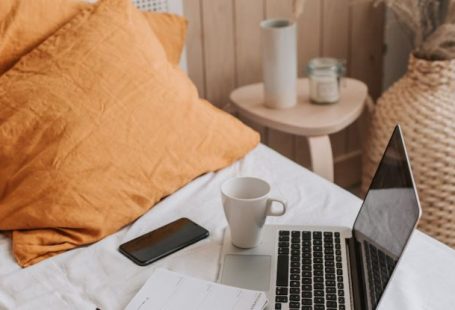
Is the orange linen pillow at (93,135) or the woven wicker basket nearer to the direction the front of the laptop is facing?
the orange linen pillow

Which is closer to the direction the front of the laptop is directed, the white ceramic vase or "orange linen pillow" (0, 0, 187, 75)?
the orange linen pillow

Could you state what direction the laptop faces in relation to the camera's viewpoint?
facing to the left of the viewer

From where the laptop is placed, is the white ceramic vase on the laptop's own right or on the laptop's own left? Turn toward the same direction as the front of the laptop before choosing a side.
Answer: on the laptop's own right

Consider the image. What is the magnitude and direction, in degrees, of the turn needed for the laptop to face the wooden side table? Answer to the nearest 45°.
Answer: approximately 90° to its right

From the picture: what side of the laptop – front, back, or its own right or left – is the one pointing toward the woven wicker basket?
right

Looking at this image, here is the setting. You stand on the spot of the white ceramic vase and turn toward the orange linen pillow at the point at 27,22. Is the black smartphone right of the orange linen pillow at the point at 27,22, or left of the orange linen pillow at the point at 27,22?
left

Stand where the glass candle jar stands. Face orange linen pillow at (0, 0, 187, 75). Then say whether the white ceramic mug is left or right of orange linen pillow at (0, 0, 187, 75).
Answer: left

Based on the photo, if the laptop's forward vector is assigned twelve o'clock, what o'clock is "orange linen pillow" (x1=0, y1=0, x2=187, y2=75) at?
The orange linen pillow is roughly at 1 o'clock from the laptop.
